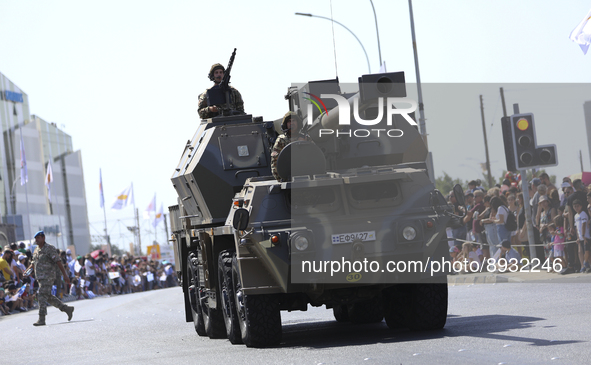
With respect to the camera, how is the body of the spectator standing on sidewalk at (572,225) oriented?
to the viewer's left

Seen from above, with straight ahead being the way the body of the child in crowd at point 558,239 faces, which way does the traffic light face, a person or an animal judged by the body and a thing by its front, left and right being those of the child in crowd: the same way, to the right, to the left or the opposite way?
to the left

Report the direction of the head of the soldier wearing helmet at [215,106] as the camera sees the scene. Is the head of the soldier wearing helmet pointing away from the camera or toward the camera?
toward the camera

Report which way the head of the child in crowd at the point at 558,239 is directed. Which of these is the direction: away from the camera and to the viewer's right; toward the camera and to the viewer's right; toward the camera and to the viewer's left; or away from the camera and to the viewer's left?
toward the camera and to the viewer's left

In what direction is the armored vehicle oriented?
toward the camera

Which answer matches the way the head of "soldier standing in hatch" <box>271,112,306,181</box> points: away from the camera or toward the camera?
toward the camera

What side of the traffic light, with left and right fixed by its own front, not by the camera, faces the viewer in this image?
front

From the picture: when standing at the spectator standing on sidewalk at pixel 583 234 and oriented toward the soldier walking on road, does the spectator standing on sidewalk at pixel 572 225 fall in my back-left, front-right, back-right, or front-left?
front-right

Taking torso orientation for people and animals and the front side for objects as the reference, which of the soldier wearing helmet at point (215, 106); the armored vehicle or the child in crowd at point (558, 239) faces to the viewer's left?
the child in crowd

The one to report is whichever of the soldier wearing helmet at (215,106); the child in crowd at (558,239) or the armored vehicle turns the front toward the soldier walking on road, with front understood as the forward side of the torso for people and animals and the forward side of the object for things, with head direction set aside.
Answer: the child in crowd

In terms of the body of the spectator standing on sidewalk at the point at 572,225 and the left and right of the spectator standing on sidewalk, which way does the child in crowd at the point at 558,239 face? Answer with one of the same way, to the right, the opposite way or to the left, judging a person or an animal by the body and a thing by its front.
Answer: the same way

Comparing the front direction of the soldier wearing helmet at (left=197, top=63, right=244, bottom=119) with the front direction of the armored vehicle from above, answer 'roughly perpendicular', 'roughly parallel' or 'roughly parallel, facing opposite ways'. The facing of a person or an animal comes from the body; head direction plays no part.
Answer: roughly parallel
